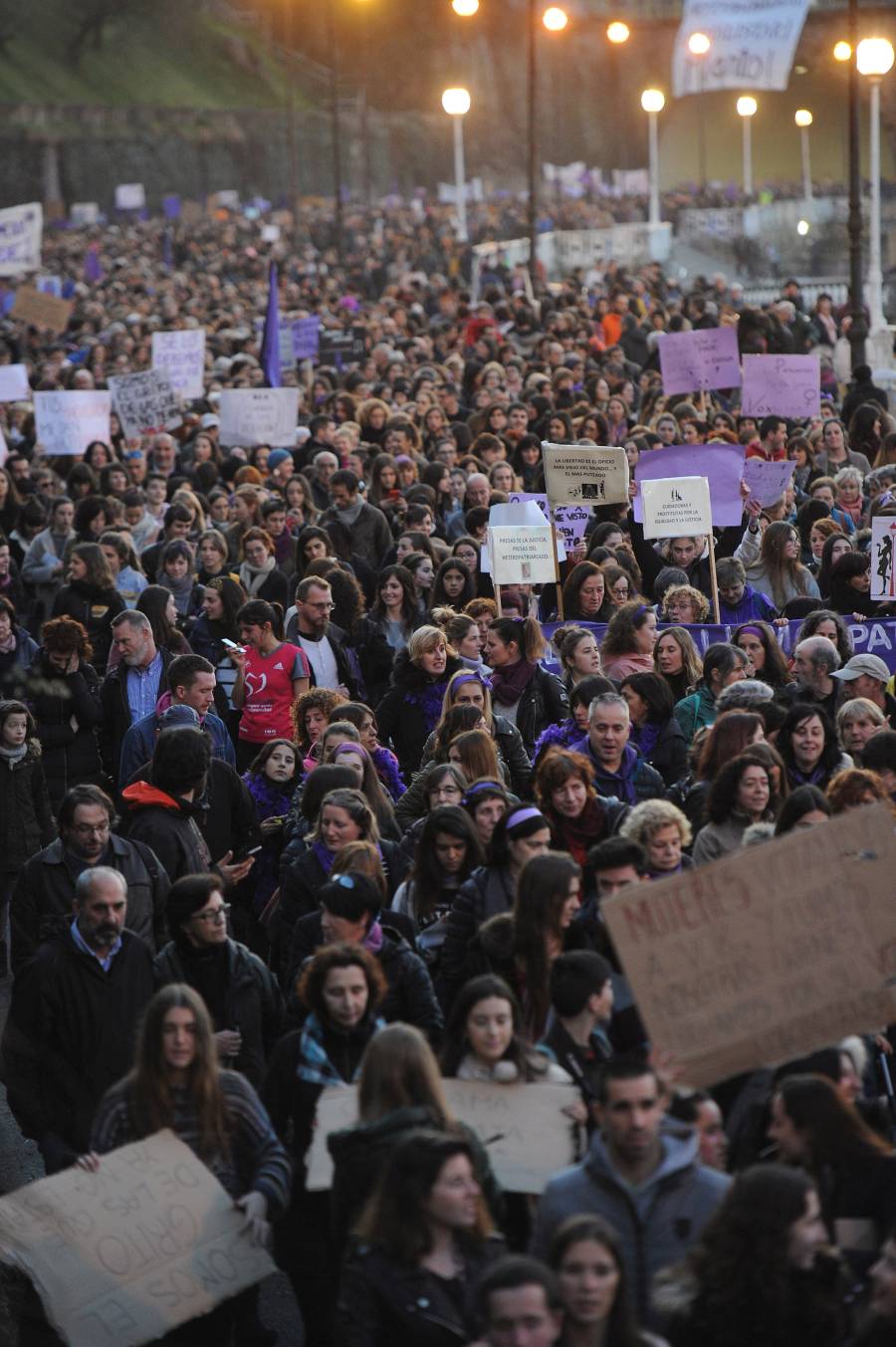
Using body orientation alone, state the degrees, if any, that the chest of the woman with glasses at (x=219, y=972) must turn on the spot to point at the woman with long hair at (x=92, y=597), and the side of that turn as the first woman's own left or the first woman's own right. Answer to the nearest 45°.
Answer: approximately 135° to the first woman's own left

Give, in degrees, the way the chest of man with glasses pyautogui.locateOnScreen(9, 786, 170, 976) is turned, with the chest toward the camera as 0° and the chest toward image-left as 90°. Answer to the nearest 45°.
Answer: approximately 0°

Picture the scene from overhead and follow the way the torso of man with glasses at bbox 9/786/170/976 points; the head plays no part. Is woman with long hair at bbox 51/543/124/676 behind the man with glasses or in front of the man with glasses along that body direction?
behind

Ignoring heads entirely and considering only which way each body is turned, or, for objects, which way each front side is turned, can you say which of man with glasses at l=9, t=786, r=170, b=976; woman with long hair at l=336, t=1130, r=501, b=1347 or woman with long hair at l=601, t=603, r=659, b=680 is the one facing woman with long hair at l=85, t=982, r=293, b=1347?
the man with glasses

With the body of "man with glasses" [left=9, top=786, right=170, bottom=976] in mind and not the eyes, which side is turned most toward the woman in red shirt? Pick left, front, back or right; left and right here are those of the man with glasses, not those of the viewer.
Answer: back

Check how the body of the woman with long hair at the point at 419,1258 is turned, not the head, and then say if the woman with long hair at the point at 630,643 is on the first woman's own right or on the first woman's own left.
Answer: on the first woman's own left

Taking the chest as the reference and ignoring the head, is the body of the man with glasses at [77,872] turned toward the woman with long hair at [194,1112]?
yes
